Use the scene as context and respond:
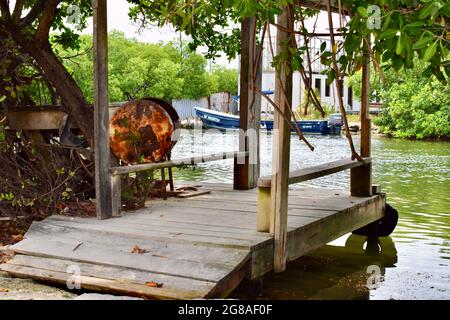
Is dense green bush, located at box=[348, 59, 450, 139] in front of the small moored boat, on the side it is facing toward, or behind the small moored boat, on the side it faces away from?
behind

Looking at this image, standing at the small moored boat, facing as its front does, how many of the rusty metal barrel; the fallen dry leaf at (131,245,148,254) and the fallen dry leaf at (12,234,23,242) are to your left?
3

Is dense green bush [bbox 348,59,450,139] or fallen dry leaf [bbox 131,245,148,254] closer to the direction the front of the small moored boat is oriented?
the fallen dry leaf

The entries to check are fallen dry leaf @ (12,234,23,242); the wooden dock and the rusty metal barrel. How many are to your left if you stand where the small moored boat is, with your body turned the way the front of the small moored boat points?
3

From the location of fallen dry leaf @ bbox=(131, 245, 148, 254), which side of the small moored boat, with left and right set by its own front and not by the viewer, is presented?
left

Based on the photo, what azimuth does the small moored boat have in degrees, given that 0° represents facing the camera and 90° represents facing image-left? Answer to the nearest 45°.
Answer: approximately 90°

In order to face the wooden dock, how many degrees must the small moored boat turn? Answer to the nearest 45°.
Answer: approximately 90° to its left

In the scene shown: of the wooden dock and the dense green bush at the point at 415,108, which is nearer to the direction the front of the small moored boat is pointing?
the wooden dock

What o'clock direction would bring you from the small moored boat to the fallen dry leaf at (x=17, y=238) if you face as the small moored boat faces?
The fallen dry leaf is roughly at 9 o'clock from the small moored boat.

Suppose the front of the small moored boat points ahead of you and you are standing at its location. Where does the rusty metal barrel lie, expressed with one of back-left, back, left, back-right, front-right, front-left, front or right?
left
